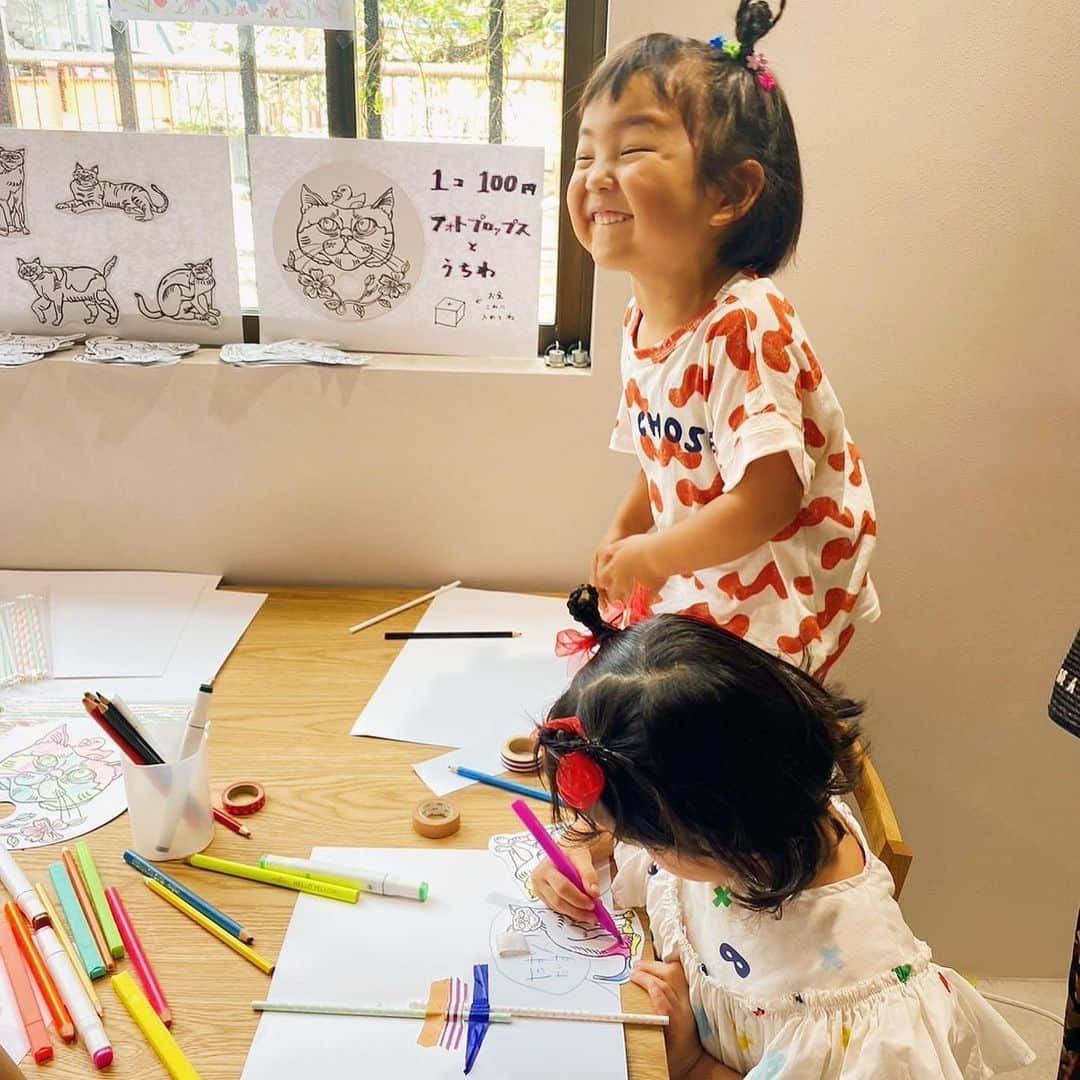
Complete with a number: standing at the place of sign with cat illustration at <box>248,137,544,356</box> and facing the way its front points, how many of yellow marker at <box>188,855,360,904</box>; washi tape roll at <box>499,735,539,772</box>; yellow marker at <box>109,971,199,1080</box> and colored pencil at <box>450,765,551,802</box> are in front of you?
4

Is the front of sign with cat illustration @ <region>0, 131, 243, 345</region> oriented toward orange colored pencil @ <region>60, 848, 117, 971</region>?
yes

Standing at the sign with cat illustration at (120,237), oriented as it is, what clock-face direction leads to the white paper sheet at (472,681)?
The white paper sheet is roughly at 11 o'clock from the sign with cat illustration.

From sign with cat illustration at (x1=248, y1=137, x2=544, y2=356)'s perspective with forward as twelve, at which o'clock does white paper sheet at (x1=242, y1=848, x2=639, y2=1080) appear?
The white paper sheet is roughly at 12 o'clock from the sign with cat illustration.

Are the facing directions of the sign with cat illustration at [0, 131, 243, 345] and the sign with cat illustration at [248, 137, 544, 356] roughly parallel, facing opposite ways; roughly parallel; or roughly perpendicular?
roughly parallel

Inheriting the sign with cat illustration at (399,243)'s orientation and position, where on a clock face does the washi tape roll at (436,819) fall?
The washi tape roll is roughly at 12 o'clock from the sign with cat illustration.

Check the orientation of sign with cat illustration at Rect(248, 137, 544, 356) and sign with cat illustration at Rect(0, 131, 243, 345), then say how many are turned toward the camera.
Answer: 2

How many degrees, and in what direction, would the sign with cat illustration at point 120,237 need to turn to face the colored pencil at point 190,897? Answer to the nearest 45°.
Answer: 0° — it already faces it

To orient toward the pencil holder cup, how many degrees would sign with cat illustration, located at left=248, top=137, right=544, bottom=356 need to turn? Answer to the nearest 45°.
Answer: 0° — it already faces it

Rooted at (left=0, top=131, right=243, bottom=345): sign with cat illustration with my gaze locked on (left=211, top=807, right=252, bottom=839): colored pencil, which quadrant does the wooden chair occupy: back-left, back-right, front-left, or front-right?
front-left

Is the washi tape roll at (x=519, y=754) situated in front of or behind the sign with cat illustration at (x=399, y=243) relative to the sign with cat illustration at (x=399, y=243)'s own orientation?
in front

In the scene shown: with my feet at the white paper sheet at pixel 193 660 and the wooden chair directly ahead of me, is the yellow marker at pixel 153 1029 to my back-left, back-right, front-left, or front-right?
front-right

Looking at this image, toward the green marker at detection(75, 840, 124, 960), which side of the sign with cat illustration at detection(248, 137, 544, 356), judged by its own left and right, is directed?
front

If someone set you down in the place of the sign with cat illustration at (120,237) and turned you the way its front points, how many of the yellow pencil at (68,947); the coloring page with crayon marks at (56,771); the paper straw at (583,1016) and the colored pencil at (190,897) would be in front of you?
4

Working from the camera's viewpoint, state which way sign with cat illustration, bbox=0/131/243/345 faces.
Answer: facing the viewer

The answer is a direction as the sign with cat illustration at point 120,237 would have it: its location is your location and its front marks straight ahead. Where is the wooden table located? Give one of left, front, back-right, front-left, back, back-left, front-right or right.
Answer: front

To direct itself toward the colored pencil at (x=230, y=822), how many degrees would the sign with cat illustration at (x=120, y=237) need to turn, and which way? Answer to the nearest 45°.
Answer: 0° — it already faces it

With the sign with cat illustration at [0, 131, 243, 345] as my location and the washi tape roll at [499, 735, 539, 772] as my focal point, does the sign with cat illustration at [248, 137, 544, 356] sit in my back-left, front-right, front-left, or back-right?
front-left
